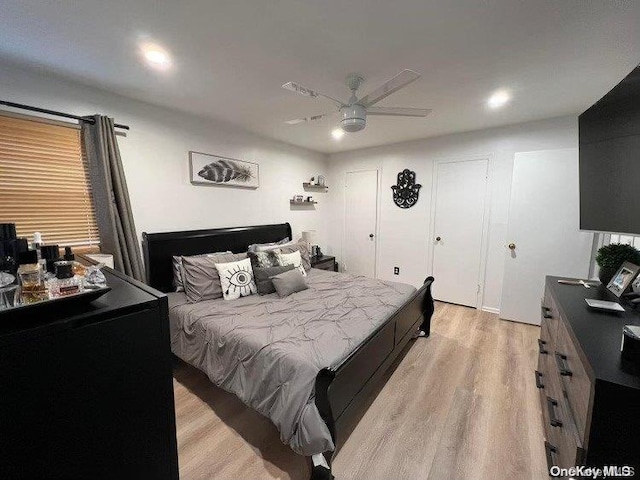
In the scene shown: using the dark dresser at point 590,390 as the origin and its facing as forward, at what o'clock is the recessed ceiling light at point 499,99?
The recessed ceiling light is roughly at 2 o'clock from the dark dresser.

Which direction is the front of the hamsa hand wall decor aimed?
toward the camera

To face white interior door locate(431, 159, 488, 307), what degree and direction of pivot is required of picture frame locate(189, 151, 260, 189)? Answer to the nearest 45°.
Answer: approximately 45° to its left

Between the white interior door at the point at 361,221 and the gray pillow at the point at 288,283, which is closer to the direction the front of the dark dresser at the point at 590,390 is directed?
the gray pillow

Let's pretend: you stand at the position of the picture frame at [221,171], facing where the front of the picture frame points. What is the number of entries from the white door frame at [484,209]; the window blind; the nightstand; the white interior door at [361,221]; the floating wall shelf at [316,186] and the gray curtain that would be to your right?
2

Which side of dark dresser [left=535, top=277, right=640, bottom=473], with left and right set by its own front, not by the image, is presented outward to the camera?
left

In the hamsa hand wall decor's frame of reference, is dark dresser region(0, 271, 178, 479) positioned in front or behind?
in front

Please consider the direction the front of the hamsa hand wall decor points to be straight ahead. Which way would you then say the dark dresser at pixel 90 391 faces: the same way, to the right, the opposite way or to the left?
to the left

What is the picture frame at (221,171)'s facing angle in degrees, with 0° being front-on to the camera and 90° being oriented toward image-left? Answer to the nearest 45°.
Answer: approximately 315°

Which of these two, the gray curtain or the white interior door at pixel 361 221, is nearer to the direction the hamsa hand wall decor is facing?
the gray curtain

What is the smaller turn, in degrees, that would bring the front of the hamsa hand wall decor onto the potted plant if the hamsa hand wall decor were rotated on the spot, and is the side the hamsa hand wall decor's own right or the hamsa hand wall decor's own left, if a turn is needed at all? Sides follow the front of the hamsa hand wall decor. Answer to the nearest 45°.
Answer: approximately 45° to the hamsa hand wall decor's own left

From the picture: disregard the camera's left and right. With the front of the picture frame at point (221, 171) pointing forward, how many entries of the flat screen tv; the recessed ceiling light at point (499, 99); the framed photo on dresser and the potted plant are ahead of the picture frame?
4

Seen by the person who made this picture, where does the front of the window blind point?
facing the viewer and to the right of the viewer

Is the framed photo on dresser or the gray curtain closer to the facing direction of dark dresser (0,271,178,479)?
the framed photo on dresser

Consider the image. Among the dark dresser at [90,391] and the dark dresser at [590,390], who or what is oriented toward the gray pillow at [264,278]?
the dark dresser at [590,390]
